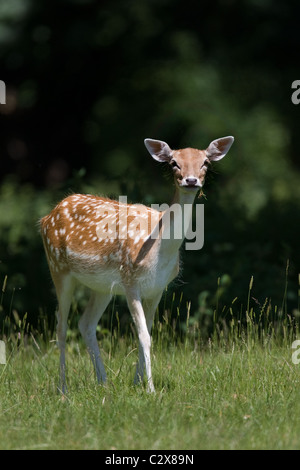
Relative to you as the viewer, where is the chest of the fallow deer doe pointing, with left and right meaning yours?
facing the viewer and to the right of the viewer
